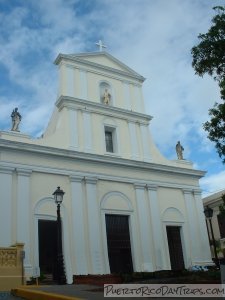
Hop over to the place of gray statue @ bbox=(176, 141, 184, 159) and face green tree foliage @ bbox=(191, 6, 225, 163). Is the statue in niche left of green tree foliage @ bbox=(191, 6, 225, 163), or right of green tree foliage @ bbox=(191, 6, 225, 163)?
right

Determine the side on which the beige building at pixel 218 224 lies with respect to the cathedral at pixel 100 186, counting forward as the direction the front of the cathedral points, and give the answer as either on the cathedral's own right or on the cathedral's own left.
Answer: on the cathedral's own left

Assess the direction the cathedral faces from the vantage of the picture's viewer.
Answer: facing the viewer and to the right of the viewer

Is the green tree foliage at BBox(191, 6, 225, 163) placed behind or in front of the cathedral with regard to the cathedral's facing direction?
in front
